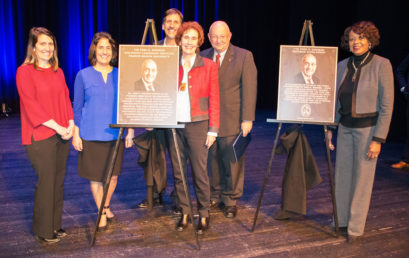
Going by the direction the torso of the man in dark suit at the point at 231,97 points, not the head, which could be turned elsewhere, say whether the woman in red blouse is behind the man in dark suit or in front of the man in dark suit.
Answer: in front

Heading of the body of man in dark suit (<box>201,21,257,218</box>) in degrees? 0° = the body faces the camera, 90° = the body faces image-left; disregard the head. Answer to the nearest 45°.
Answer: approximately 45°

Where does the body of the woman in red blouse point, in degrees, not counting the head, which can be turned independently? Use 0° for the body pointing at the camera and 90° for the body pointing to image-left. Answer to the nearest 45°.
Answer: approximately 315°

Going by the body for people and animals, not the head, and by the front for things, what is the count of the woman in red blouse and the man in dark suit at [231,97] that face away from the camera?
0

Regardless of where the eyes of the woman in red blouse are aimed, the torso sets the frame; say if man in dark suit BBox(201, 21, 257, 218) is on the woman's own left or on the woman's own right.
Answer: on the woman's own left
